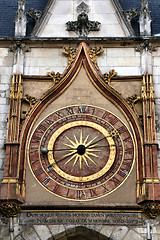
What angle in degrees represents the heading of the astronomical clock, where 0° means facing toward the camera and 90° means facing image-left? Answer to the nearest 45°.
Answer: approximately 0°
